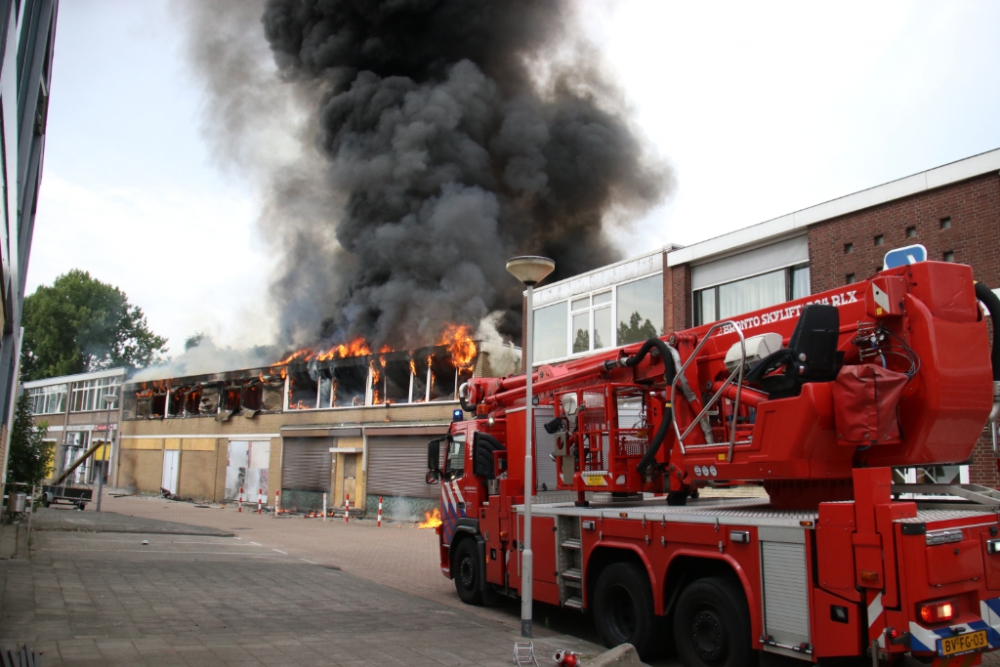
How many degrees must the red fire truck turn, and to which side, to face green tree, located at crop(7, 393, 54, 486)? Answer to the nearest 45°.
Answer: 0° — it already faces it

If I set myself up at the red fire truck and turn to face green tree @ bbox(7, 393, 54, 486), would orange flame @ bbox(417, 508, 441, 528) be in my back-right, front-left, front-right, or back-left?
front-right

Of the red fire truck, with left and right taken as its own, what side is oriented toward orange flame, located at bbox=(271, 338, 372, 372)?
front

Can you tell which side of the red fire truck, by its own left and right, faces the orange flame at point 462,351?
front

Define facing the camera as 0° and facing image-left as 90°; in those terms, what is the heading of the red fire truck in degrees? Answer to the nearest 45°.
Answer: approximately 135°

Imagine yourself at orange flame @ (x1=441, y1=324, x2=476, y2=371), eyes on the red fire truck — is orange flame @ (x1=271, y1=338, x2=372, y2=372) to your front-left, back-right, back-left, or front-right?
back-right

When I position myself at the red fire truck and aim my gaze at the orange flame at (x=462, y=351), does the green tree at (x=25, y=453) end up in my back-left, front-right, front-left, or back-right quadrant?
front-left

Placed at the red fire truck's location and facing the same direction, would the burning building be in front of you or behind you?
in front
